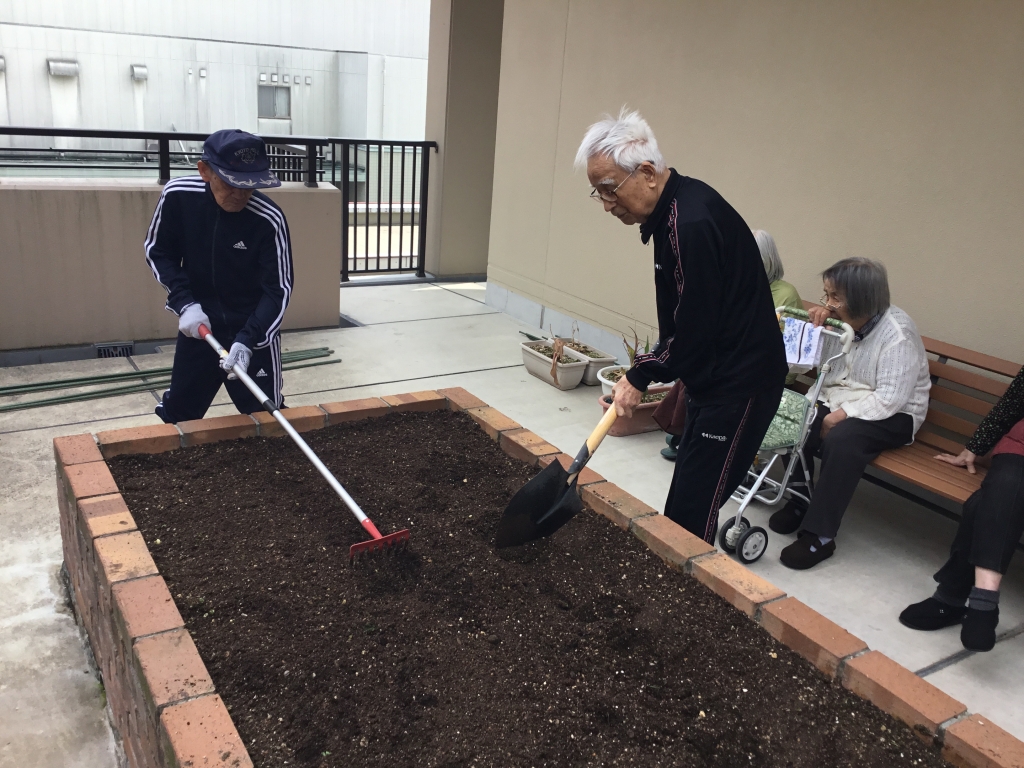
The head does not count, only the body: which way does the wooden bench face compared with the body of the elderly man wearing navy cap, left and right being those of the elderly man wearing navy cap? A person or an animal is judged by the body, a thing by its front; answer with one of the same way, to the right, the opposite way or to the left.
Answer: to the right

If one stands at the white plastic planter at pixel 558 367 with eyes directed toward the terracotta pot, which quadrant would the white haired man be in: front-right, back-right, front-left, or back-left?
front-right

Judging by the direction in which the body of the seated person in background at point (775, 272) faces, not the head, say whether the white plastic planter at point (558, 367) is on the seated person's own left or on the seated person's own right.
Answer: on the seated person's own right

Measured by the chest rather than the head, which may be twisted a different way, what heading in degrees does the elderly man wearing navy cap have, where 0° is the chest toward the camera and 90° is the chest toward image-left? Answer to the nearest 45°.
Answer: approximately 0°

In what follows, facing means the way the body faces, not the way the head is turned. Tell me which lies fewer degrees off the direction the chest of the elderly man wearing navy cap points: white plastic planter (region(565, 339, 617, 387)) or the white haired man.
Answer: the white haired man

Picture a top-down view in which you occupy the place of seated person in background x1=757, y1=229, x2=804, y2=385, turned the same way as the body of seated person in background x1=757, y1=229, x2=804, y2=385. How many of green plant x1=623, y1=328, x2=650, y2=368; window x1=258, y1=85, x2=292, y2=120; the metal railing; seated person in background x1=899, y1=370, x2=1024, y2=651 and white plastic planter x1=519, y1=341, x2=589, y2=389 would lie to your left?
1

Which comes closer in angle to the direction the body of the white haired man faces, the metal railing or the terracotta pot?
the metal railing

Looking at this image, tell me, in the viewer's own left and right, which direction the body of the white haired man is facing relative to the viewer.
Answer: facing to the left of the viewer

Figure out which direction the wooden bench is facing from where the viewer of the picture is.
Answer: facing the viewer and to the left of the viewer

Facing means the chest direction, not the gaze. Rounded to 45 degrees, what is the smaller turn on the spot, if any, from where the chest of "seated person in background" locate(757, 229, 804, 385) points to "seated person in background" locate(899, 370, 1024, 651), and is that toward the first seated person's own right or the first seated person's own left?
approximately 90° to the first seated person's own left

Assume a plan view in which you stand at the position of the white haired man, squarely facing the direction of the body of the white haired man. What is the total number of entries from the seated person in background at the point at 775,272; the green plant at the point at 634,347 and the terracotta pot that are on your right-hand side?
3

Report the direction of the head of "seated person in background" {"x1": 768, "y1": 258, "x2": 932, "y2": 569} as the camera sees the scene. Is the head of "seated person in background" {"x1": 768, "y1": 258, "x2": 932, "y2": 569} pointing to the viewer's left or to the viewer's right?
to the viewer's left

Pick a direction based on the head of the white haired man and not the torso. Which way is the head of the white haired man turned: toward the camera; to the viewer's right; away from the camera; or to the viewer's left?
to the viewer's left

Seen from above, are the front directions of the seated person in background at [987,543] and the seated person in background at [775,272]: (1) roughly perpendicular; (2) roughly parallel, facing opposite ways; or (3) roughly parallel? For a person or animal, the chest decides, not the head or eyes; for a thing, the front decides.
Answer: roughly parallel

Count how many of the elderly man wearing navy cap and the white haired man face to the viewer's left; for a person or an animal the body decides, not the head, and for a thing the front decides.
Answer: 1

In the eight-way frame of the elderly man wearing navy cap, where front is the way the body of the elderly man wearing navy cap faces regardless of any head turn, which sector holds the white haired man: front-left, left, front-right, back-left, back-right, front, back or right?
front-left

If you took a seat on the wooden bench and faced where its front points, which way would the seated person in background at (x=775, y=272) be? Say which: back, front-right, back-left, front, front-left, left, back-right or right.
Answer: front-right

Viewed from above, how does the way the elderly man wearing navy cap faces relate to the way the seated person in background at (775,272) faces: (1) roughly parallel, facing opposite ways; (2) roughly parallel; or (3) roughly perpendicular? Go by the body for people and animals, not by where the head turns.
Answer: roughly perpendicular

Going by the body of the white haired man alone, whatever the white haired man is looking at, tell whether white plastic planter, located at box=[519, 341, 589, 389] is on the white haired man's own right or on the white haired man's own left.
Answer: on the white haired man's own right

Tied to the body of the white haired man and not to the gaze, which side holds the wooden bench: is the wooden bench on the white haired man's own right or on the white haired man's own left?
on the white haired man's own right

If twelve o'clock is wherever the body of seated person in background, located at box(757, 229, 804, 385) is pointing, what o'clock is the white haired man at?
The white haired man is roughly at 11 o'clock from the seated person in background.
